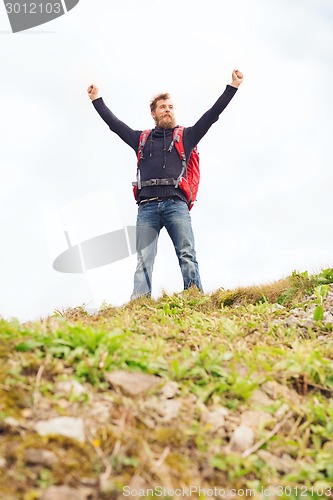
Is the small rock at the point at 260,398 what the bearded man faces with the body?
yes

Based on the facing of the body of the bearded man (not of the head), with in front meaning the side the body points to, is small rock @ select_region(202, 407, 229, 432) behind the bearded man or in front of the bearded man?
in front

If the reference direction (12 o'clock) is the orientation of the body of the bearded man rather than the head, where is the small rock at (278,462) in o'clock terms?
The small rock is roughly at 12 o'clock from the bearded man.

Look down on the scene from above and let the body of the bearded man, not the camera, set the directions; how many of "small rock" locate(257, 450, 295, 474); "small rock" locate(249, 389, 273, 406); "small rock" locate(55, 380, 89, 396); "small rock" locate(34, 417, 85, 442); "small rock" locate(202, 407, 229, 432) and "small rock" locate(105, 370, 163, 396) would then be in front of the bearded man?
6

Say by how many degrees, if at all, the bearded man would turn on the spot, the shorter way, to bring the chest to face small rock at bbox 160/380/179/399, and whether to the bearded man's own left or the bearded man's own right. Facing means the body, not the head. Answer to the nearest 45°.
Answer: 0° — they already face it

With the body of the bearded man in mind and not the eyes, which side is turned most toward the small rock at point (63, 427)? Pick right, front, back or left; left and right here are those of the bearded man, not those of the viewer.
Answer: front

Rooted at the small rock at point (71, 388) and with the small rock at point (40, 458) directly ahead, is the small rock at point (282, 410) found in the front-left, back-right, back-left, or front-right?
back-left

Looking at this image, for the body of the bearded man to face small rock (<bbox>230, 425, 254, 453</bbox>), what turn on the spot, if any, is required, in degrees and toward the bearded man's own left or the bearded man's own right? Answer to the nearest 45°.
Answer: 0° — they already face it

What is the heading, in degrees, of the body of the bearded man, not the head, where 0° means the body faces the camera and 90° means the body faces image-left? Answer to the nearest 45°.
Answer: approximately 0°

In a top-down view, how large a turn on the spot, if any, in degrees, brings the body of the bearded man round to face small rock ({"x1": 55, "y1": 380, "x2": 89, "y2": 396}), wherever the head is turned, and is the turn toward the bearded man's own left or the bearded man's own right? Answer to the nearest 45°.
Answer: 0° — they already face it

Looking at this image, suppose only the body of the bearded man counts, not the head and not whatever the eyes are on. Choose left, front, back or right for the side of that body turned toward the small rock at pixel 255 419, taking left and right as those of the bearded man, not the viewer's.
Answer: front
